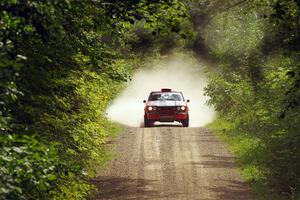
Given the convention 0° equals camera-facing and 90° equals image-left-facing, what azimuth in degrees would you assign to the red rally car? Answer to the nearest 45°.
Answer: approximately 0°
